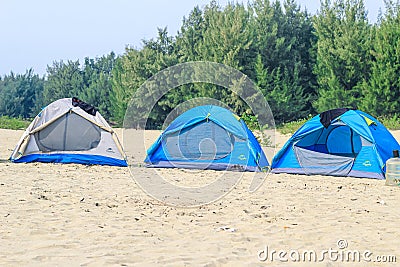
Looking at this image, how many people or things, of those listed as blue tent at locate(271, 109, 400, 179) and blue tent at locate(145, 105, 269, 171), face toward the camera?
2

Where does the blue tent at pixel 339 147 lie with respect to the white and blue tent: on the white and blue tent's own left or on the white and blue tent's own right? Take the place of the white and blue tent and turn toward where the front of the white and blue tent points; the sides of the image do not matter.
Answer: on the white and blue tent's own left

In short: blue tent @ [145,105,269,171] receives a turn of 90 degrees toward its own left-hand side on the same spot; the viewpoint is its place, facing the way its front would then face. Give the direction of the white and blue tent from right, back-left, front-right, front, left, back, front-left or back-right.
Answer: back

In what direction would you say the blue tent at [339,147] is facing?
toward the camera

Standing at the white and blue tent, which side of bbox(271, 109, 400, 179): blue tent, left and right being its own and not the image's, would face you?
right

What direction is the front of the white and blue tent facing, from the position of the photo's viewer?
facing the viewer

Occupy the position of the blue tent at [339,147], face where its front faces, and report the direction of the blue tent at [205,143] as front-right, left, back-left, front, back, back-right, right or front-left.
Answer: right

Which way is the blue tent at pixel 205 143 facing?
toward the camera

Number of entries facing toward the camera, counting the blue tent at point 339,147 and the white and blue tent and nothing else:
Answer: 2
